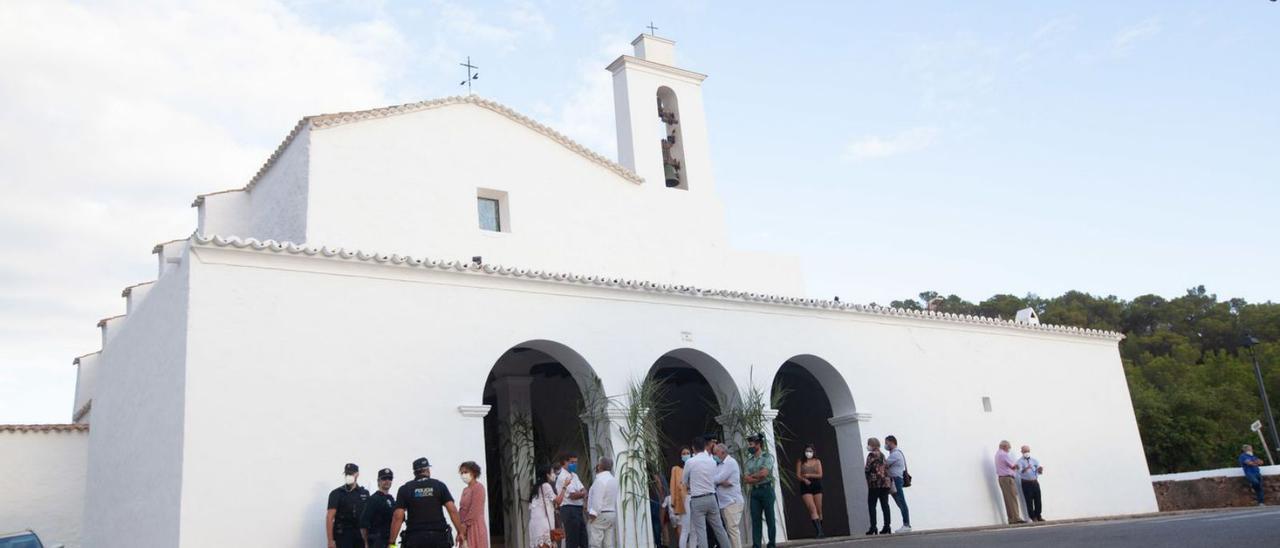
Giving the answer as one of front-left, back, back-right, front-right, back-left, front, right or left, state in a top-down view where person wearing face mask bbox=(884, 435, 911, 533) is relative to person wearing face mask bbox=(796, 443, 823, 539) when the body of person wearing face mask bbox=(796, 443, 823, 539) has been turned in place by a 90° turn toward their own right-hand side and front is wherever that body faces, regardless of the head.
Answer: back-right

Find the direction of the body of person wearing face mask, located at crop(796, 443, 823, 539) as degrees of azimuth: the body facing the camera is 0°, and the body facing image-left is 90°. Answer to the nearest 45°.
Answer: approximately 0°

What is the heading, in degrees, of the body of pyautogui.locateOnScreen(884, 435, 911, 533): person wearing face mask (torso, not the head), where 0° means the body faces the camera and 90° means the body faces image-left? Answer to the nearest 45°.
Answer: approximately 90°

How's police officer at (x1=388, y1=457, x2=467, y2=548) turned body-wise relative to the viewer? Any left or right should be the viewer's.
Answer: facing away from the viewer
